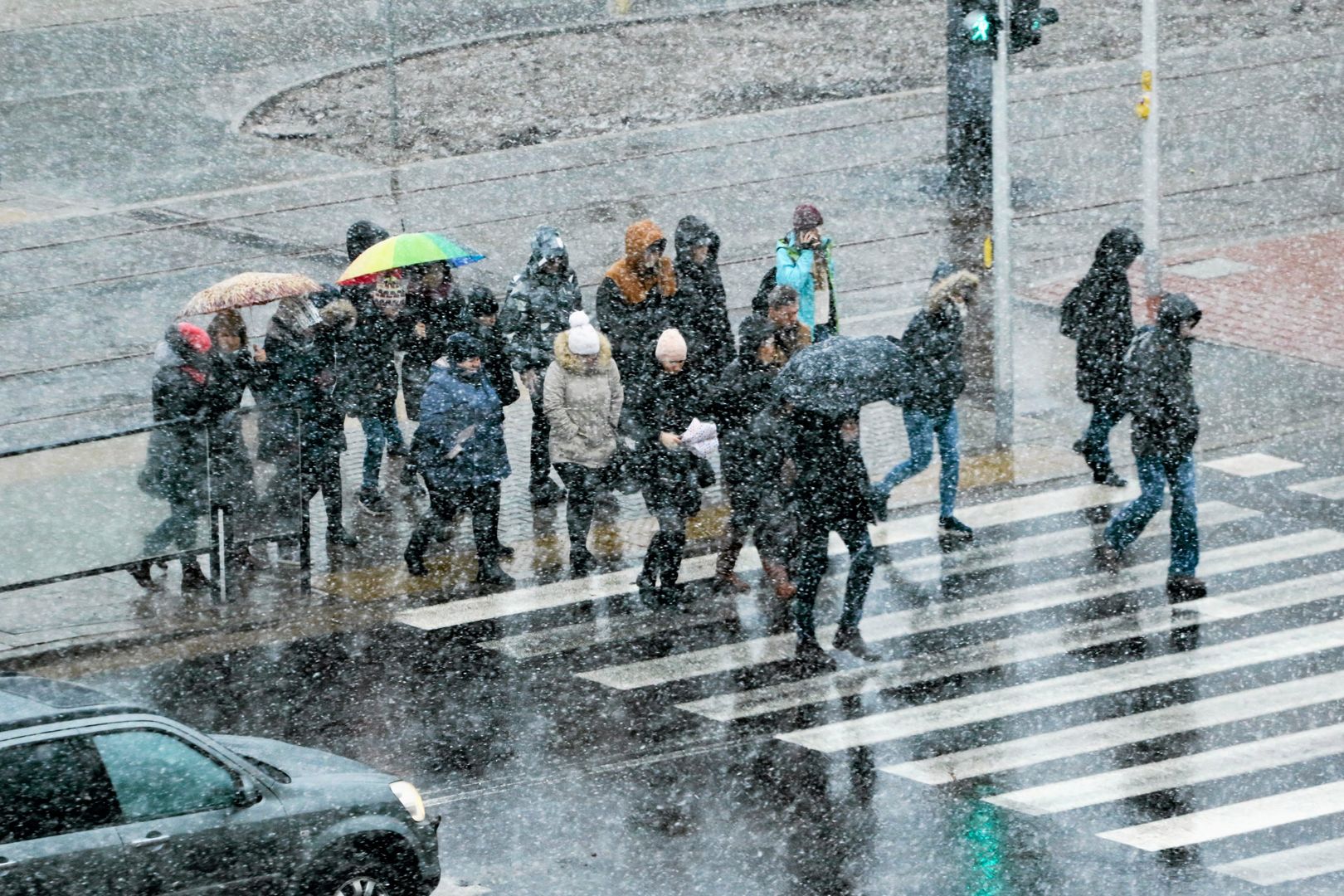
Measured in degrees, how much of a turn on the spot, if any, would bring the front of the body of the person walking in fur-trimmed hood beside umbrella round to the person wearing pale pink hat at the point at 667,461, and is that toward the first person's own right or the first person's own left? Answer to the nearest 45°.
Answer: approximately 135° to the first person's own right

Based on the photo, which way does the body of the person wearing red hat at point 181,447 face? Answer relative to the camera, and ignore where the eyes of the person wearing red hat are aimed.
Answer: to the viewer's right

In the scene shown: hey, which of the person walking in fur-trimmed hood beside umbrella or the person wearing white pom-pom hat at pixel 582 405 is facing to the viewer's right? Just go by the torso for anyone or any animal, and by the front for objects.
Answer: the person walking in fur-trimmed hood beside umbrella

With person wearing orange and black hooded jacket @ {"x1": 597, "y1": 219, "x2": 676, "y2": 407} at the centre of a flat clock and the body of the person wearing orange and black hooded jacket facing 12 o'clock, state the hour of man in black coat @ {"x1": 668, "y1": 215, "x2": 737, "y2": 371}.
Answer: The man in black coat is roughly at 9 o'clock from the person wearing orange and black hooded jacket.

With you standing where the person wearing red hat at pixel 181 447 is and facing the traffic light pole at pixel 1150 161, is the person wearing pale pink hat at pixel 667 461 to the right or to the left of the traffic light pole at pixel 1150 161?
right

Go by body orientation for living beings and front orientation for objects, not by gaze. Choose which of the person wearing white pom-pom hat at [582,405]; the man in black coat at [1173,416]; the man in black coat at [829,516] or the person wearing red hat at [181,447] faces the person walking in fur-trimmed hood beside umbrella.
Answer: the person wearing red hat at [181,447]
